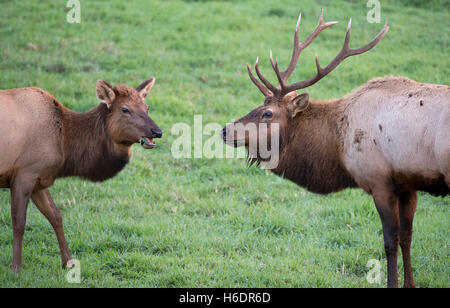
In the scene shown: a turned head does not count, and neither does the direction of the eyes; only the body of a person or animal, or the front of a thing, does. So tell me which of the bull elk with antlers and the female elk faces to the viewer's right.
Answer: the female elk

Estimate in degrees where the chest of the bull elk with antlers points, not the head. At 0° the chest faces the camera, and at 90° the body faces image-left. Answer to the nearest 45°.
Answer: approximately 90°

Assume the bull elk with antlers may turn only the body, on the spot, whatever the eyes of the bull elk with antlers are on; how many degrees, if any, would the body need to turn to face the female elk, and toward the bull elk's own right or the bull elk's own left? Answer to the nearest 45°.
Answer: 0° — it already faces it

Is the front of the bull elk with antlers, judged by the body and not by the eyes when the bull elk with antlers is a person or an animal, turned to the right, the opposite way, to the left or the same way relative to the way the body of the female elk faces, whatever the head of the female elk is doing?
the opposite way

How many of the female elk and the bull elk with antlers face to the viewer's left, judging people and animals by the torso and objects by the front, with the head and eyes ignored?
1

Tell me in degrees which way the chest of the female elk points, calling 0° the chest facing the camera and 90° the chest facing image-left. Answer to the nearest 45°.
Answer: approximately 270°
